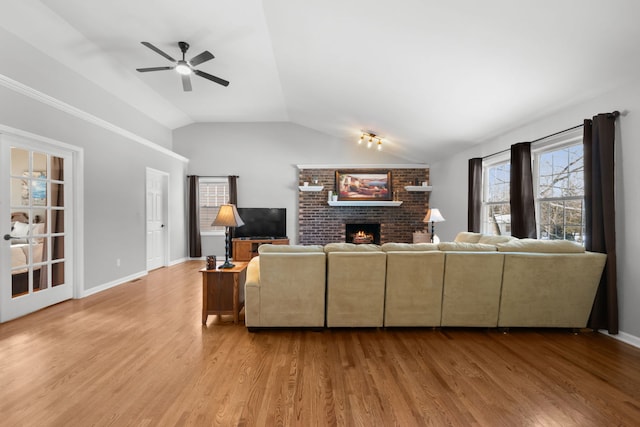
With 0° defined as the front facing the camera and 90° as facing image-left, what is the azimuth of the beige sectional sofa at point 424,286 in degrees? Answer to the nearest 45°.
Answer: approximately 180°

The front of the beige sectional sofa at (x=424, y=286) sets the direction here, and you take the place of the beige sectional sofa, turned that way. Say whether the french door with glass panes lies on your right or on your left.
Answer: on your left

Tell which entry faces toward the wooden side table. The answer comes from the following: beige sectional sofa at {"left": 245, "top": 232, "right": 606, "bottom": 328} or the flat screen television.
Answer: the flat screen television

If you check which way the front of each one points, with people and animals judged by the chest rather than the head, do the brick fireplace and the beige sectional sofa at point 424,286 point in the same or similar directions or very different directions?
very different directions

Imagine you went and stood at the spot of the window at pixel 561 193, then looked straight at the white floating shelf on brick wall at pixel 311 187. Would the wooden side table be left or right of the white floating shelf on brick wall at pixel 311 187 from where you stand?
left

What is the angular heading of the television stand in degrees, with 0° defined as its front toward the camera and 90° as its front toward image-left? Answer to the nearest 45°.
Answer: approximately 0°

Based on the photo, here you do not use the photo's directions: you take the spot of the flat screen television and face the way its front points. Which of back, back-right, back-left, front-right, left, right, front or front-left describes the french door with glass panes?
front-right

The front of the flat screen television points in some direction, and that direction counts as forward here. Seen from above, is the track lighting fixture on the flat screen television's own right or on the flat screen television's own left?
on the flat screen television's own left

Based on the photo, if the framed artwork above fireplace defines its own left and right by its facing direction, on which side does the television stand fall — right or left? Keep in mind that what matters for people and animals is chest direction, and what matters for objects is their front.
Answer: on its right
